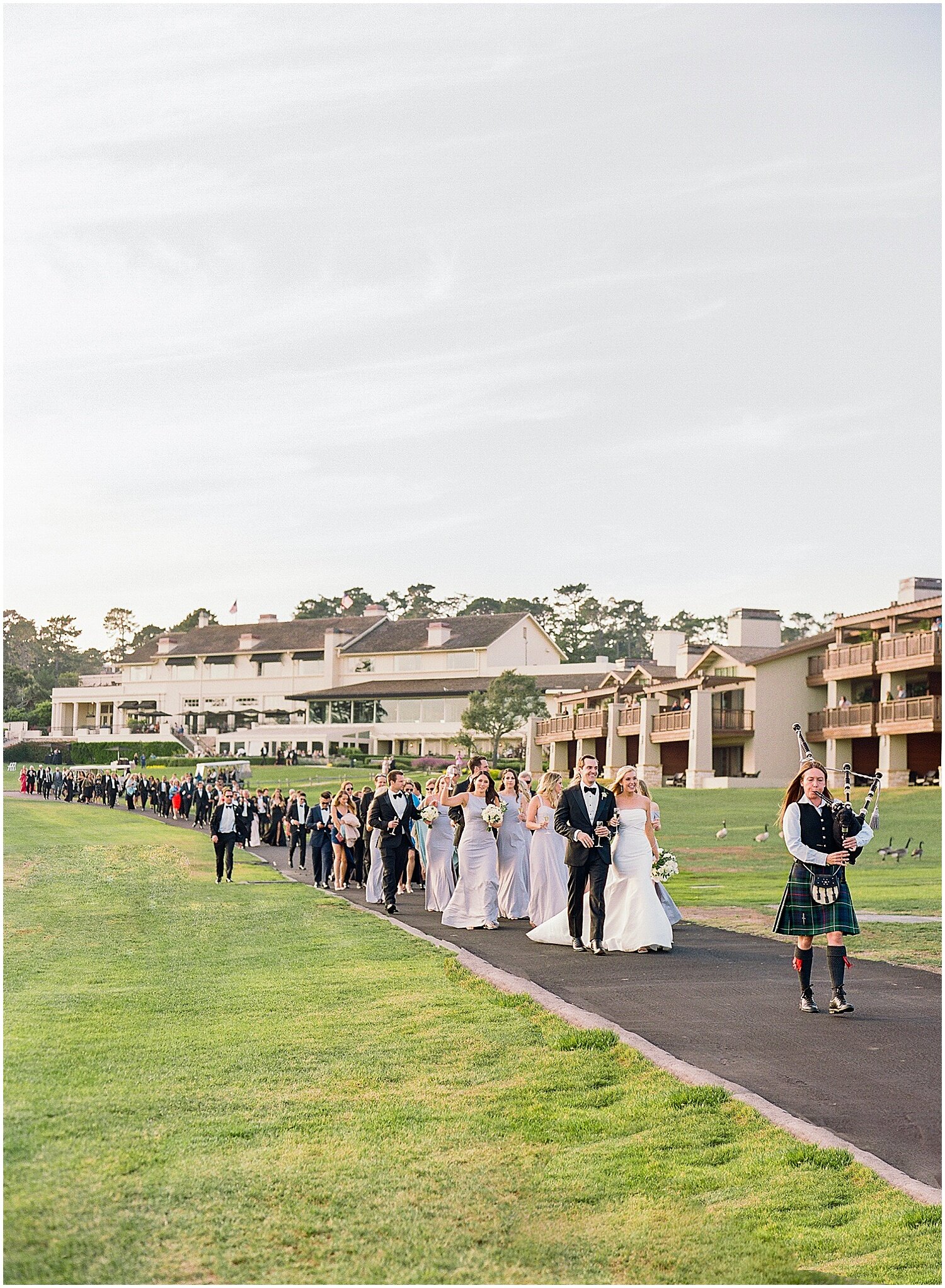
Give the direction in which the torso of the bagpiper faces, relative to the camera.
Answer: toward the camera

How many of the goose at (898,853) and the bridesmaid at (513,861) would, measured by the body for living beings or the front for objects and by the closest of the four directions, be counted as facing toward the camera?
1

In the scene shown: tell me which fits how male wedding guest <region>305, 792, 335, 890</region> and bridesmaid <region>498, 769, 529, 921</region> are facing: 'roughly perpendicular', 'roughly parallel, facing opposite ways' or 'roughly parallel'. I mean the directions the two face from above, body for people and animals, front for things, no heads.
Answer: roughly parallel

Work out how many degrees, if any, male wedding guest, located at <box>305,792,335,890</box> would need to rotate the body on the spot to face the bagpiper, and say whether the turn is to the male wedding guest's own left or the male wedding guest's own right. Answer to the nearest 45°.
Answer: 0° — they already face them

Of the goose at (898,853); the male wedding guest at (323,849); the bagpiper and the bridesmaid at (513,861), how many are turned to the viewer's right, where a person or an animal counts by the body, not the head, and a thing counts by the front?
1

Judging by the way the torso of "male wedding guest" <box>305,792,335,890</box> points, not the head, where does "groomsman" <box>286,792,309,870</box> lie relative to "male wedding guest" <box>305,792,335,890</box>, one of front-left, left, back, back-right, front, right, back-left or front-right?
back

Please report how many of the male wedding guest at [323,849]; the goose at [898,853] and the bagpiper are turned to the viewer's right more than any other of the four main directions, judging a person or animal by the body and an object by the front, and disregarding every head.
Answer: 1

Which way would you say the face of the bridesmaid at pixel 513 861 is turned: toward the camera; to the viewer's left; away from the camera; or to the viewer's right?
toward the camera

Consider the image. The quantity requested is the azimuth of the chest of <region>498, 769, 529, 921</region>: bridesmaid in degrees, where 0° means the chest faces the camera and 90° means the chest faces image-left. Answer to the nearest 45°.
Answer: approximately 0°

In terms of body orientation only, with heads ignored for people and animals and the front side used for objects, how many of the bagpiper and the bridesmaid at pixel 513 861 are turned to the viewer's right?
0

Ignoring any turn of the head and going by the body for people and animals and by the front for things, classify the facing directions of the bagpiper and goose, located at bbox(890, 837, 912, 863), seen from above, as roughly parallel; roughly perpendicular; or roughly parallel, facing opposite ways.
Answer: roughly perpendicular

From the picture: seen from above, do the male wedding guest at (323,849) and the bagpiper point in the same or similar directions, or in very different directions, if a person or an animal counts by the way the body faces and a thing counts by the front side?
same or similar directions

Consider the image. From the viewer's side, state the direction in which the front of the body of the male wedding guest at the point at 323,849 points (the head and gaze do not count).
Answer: toward the camera
